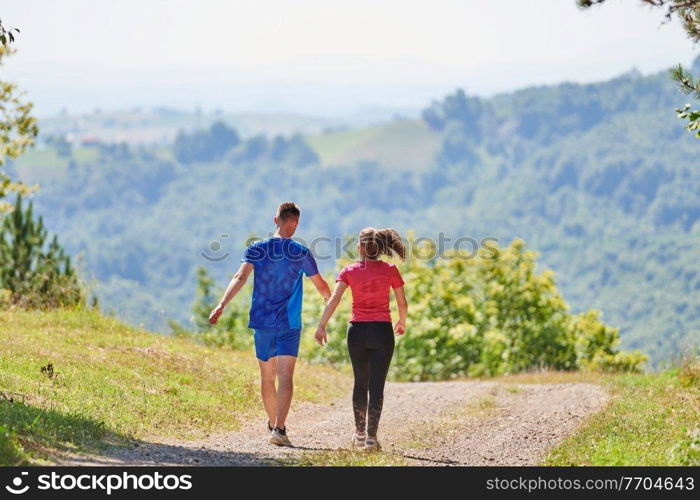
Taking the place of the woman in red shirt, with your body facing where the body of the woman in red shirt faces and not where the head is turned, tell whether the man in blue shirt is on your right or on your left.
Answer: on your left

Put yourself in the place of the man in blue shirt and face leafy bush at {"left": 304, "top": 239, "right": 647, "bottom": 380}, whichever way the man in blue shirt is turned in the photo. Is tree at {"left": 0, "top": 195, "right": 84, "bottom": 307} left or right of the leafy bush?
left

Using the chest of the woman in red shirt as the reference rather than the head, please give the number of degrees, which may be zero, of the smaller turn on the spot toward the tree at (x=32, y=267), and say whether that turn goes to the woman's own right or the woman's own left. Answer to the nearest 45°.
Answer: approximately 45° to the woman's own left

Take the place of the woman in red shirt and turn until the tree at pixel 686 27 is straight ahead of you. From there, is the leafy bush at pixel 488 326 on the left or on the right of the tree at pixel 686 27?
left

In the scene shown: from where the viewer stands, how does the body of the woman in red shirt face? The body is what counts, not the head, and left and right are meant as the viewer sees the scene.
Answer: facing away from the viewer
